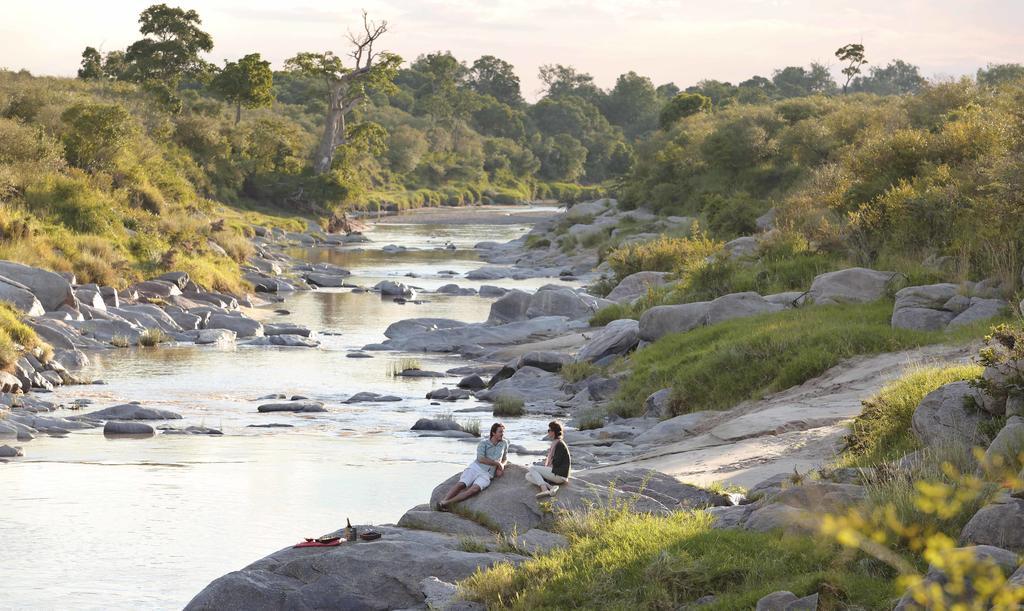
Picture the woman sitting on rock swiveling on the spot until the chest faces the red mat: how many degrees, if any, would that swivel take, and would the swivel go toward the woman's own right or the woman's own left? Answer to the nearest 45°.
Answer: approximately 45° to the woman's own left

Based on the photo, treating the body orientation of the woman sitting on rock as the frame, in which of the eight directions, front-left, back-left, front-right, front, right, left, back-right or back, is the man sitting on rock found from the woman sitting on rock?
front

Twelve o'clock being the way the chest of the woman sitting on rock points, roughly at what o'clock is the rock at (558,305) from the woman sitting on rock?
The rock is roughly at 3 o'clock from the woman sitting on rock.

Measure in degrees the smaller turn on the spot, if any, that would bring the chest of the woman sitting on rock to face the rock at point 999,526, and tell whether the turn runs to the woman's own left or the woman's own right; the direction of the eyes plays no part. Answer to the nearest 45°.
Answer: approximately 135° to the woman's own left

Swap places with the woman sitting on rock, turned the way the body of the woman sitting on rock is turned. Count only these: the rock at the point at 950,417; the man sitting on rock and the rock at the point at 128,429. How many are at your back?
1

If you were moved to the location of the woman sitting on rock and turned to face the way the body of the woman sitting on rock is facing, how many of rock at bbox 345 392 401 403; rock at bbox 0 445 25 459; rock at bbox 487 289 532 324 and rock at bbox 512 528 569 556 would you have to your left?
1

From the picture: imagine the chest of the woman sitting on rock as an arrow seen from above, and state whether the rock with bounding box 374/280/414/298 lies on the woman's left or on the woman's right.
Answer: on the woman's right

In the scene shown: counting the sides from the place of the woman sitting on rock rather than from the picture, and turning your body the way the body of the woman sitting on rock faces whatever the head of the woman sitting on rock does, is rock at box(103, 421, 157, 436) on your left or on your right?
on your right

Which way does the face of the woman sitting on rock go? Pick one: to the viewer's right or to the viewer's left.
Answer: to the viewer's left

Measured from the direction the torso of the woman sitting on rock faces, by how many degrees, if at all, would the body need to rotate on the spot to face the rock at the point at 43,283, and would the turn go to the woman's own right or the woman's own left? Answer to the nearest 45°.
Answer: approximately 45° to the woman's own right

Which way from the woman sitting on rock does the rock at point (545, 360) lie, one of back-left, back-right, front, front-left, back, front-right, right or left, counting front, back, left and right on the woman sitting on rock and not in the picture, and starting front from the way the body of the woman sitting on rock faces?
right

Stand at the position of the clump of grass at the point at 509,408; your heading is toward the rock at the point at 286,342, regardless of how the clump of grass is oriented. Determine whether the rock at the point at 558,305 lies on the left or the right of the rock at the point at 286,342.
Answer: right

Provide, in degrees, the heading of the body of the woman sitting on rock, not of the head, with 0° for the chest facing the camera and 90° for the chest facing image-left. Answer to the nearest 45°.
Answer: approximately 90°

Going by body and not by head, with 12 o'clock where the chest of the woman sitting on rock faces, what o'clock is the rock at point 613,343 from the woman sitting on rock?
The rock is roughly at 3 o'clock from the woman sitting on rock.

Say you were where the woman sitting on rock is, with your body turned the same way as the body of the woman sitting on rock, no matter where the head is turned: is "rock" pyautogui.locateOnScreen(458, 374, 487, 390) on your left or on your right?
on your right

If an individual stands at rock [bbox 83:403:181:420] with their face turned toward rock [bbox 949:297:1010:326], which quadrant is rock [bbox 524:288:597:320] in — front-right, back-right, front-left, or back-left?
front-left

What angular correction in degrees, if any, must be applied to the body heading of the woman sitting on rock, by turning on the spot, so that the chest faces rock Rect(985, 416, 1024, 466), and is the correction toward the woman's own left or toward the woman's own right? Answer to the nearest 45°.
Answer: approximately 135° to the woman's own left

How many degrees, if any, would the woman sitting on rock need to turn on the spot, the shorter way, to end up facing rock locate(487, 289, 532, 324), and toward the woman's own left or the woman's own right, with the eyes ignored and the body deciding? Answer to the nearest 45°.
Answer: approximately 90° to the woman's own right

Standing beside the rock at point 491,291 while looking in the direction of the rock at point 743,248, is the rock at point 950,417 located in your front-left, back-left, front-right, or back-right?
back-right

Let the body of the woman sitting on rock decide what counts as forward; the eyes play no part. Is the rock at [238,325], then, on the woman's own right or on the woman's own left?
on the woman's own right
